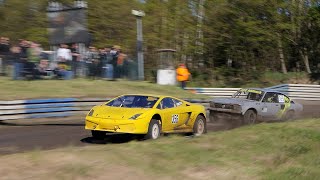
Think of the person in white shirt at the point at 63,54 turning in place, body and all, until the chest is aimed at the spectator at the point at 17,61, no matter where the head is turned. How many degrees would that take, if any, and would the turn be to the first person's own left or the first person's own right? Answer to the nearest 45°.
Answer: approximately 45° to the first person's own right

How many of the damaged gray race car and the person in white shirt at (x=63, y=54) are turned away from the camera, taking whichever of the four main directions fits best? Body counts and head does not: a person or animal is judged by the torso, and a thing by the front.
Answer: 0

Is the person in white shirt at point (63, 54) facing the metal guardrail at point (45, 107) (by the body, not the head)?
yes

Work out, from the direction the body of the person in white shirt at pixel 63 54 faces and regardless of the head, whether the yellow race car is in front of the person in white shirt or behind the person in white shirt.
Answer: in front

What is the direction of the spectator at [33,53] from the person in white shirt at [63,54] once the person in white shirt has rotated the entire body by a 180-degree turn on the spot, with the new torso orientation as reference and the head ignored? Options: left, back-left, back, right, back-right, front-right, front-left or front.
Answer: back-left

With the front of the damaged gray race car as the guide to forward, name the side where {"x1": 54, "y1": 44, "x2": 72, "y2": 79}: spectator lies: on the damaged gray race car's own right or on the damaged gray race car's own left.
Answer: on the damaged gray race car's own right

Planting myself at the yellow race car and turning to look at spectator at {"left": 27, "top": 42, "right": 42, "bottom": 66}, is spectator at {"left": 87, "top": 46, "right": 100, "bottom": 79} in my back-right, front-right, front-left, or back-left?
front-right

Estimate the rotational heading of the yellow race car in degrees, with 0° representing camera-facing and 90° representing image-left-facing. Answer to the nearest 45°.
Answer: approximately 45°

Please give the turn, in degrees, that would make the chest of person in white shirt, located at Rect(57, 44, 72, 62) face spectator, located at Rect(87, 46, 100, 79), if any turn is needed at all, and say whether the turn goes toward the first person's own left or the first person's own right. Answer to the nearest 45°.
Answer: approximately 135° to the first person's own left

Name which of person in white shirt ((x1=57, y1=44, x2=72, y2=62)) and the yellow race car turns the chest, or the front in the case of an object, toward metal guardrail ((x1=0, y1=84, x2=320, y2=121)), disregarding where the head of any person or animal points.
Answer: the person in white shirt

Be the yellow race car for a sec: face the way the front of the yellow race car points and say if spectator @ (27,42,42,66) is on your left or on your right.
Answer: on your right

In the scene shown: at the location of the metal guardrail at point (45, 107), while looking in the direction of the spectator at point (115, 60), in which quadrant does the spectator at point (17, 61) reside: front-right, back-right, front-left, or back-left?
front-left

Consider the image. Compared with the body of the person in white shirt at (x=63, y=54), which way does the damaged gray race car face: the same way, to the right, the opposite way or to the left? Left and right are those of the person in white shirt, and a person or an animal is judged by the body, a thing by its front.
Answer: to the right

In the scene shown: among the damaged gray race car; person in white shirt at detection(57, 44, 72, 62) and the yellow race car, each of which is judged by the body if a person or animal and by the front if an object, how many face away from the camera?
0

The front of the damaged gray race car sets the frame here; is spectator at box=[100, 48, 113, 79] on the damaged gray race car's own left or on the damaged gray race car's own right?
on the damaged gray race car's own right

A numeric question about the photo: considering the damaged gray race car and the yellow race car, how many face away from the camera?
0

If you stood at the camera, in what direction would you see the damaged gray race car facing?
facing the viewer and to the left of the viewer

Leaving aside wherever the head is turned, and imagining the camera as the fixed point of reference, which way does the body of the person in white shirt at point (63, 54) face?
toward the camera
